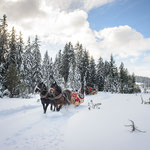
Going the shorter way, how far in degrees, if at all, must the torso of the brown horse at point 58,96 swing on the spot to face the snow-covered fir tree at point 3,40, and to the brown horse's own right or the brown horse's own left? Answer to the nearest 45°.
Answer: approximately 90° to the brown horse's own right

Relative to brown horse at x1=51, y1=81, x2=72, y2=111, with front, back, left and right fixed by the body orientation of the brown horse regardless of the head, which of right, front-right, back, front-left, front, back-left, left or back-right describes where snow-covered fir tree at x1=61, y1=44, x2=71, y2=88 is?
back-right

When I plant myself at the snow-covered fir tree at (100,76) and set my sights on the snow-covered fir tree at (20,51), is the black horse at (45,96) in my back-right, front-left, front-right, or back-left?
front-left

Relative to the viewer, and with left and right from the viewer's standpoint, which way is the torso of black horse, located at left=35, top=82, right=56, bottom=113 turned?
facing the viewer and to the left of the viewer

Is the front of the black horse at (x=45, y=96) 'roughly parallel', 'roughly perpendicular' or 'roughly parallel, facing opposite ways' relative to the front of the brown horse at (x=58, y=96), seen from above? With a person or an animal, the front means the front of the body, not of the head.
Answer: roughly parallel

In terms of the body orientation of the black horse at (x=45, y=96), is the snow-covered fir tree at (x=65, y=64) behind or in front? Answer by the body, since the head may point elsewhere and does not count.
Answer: behind

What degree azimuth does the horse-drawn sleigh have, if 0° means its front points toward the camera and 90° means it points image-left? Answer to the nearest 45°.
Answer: approximately 45°

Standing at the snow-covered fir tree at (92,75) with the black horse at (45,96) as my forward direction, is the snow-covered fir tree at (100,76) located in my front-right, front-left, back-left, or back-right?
back-left

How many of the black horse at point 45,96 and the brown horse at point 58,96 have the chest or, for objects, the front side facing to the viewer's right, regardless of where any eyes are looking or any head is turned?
0

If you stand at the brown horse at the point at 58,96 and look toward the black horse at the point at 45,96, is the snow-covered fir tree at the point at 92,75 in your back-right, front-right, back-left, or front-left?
back-right
